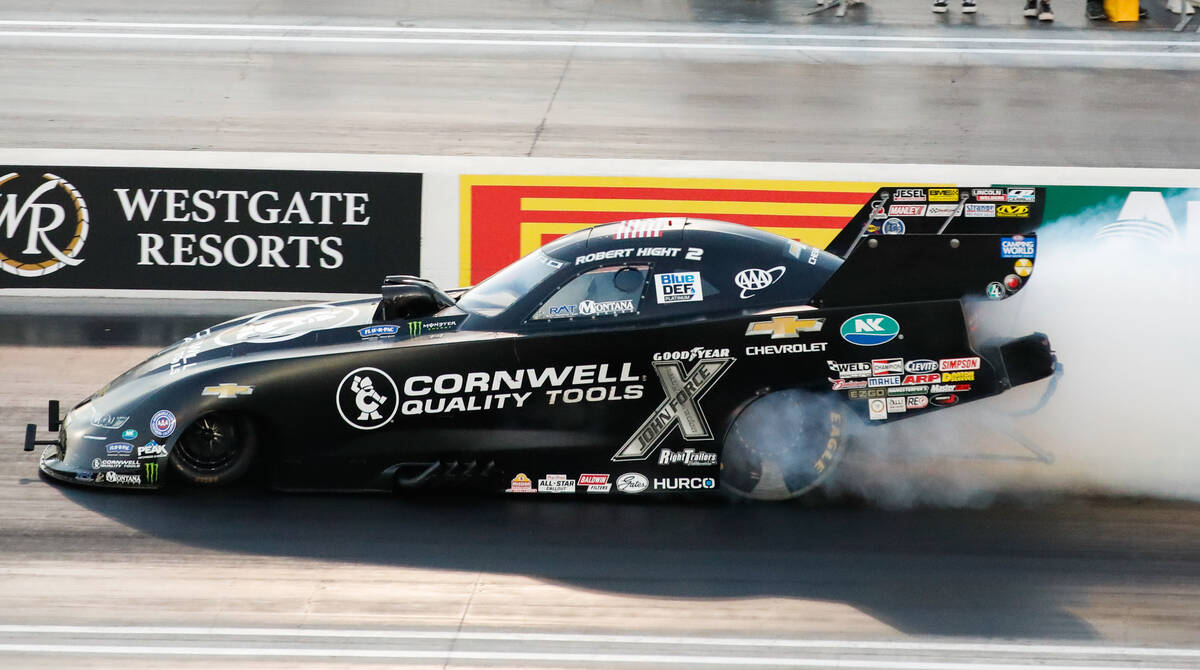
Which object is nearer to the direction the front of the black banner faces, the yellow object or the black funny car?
the black funny car

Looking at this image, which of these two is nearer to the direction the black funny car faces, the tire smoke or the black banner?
the black banner

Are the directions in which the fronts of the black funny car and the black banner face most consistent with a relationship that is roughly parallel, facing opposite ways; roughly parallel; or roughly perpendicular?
roughly perpendicular

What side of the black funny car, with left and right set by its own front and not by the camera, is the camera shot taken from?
left

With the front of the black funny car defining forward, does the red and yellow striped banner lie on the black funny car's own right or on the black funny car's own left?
on the black funny car's own right

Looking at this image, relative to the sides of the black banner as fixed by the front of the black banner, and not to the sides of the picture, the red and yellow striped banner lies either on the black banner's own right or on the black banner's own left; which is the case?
on the black banner's own left

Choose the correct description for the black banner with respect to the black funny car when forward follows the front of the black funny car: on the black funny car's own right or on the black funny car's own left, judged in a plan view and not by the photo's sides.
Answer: on the black funny car's own right

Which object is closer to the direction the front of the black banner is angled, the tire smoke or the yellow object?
the tire smoke
